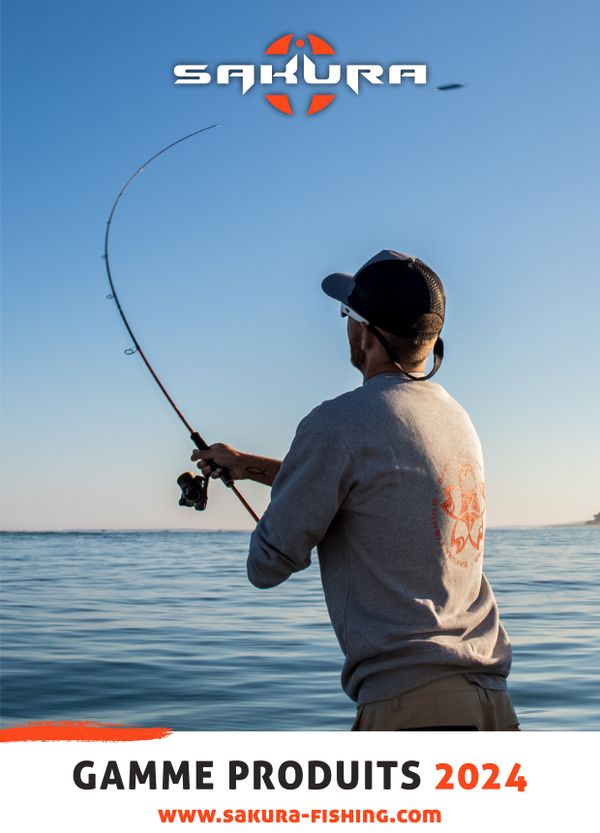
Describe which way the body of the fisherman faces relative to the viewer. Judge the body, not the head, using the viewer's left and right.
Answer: facing away from the viewer and to the left of the viewer

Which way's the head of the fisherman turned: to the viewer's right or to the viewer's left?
to the viewer's left
